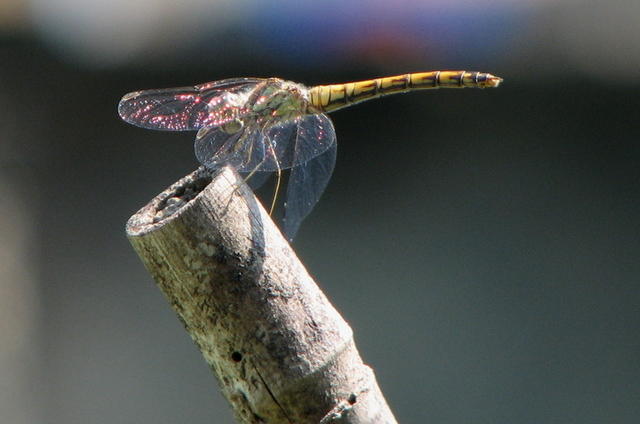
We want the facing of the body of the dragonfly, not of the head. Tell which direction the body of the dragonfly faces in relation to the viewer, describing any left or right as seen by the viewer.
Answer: facing to the left of the viewer
